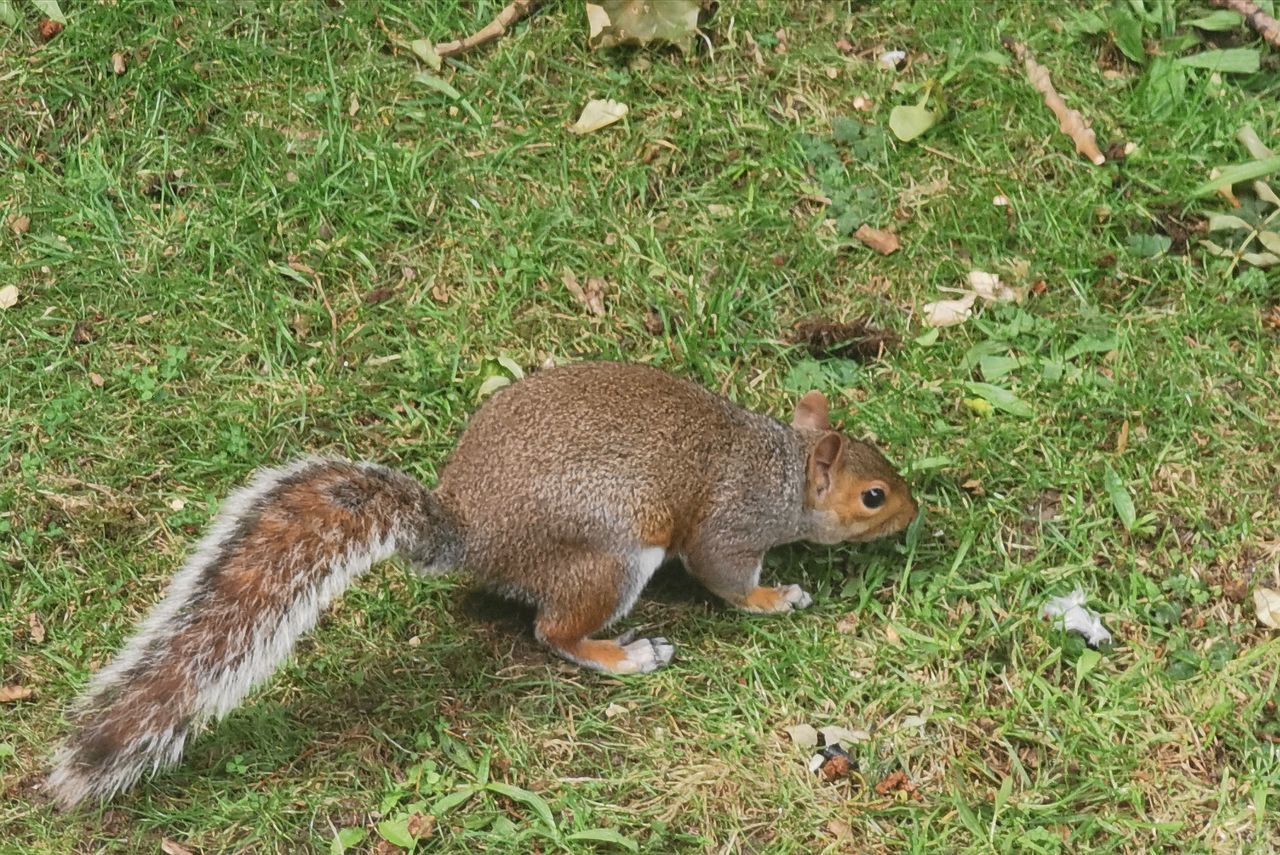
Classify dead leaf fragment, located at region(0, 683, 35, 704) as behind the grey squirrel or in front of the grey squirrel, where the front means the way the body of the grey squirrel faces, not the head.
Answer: behind

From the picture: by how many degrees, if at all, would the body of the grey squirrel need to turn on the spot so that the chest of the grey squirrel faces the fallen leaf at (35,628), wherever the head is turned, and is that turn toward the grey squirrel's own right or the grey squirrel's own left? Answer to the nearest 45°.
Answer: approximately 135° to the grey squirrel's own left

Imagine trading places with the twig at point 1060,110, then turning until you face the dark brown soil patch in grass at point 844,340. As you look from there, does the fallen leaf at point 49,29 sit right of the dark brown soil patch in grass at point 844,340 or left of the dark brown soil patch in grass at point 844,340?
right

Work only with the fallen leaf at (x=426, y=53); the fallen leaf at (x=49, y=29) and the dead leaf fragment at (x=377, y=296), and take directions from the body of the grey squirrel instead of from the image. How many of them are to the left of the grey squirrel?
3

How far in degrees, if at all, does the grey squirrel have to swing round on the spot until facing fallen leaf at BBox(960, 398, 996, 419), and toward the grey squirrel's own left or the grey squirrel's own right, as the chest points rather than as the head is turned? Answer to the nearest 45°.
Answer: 0° — it already faces it

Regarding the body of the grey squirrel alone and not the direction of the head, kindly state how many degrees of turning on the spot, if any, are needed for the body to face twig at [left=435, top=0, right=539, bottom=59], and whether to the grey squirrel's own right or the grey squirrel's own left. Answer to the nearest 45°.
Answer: approximately 90° to the grey squirrel's own left

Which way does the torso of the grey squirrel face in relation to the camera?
to the viewer's right

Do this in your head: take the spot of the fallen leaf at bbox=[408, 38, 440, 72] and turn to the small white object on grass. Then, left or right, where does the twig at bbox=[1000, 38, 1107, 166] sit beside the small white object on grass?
left

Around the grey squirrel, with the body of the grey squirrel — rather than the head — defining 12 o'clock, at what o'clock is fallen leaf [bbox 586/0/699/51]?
The fallen leaf is roughly at 10 o'clock from the grey squirrel.

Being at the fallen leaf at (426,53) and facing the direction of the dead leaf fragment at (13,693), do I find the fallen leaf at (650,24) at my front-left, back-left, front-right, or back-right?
back-left

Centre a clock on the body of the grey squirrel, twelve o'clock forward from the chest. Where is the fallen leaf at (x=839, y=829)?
The fallen leaf is roughly at 2 o'clock from the grey squirrel.
